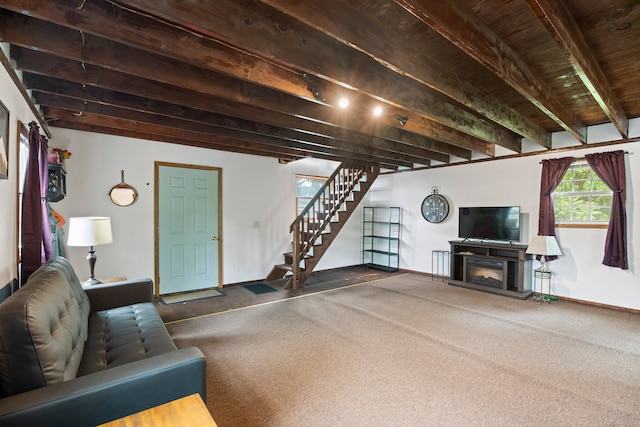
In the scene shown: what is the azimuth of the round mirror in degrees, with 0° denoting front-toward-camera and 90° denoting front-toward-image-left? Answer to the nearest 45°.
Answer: approximately 0°

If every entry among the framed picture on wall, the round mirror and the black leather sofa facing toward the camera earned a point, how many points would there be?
1

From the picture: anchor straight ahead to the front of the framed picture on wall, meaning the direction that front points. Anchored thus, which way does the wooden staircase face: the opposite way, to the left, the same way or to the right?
the opposite way

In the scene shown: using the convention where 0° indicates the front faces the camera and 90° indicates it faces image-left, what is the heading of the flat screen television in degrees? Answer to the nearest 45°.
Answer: approximately 45°

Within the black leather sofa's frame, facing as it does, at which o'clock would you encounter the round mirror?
The round mirror is roughly at 9 o'clock from the black leather sofa.

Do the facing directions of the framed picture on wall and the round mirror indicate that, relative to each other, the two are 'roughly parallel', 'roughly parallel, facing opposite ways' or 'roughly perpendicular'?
roughly perpendicular

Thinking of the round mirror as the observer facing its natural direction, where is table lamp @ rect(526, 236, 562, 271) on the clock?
The table lamp is roughly at 10 o'clock from the round mirror.

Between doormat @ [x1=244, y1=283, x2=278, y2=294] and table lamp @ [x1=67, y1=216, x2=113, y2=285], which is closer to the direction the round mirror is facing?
the table lamp

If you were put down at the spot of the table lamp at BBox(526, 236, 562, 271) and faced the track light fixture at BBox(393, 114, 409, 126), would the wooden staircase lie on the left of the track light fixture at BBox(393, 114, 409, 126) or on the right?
right

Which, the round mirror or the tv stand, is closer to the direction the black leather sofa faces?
the tv stand

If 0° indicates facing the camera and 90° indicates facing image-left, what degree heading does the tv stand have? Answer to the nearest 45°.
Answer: approximately 45°

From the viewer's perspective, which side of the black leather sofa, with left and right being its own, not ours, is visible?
right

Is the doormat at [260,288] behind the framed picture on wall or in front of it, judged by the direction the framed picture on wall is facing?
in front

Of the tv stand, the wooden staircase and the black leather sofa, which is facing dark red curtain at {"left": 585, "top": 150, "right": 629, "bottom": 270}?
the black leather sofa

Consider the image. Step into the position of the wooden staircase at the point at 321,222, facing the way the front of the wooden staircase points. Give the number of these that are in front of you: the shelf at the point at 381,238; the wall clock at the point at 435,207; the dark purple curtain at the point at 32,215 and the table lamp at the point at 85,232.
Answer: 2

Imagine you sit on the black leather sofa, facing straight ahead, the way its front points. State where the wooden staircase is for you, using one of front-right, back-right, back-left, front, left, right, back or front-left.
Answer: front-left
